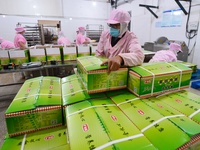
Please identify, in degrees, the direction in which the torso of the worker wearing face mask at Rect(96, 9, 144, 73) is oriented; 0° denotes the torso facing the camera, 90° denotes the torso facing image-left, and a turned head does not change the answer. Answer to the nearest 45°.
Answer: approximately 45°

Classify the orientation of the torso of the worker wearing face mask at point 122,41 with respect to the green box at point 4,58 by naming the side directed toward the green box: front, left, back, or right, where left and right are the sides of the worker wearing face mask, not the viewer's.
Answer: right

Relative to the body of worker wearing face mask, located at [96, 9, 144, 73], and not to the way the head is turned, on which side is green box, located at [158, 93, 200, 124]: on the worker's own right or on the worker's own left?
on the worker's own left
